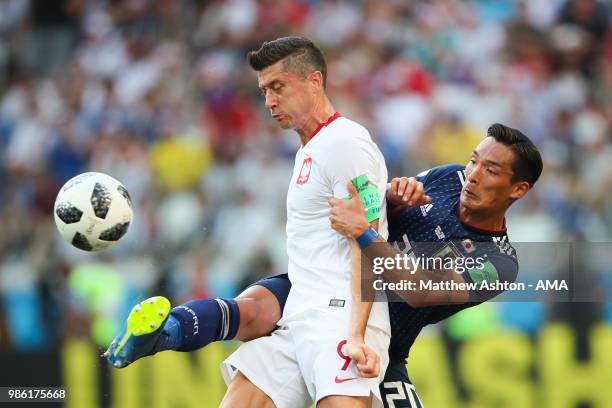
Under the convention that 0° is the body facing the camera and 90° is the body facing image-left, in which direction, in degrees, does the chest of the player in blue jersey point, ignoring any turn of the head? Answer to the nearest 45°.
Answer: approximately 45°

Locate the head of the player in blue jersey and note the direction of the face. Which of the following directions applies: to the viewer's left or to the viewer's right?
to the viewer's left

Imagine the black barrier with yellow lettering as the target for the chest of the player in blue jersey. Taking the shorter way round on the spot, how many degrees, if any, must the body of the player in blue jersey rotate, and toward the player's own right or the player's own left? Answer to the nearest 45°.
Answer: approximately 135° to the player's own right

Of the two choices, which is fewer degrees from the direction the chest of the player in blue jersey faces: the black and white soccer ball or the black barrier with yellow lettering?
the black and white soccer ball

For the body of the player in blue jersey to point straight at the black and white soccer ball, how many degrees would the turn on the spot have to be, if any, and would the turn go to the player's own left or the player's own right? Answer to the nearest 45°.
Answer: approximately 45° to the player's own right
